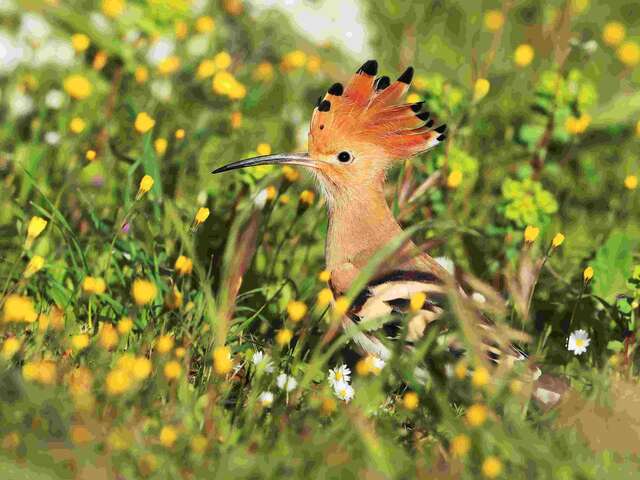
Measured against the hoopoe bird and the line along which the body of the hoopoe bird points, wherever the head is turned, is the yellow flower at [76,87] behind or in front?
in front

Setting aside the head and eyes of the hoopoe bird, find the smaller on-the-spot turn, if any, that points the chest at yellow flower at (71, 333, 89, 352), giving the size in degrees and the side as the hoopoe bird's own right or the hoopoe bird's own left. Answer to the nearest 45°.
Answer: approximately 45° to the hoopoe bird's own left

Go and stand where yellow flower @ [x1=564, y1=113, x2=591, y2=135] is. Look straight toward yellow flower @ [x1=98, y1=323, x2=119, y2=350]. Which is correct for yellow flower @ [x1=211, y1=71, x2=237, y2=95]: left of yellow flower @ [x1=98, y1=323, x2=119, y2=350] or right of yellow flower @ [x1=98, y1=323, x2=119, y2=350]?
right

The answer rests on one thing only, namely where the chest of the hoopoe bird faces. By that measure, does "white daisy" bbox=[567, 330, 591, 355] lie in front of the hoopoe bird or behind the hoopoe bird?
behind

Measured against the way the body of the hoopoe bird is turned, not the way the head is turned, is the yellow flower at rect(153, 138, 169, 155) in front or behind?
in front

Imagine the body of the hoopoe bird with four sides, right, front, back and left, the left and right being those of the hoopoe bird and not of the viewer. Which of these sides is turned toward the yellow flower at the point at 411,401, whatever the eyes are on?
left

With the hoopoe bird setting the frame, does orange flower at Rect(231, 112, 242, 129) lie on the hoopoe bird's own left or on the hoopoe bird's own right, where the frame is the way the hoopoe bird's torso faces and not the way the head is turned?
on the hoopoe bird's own right

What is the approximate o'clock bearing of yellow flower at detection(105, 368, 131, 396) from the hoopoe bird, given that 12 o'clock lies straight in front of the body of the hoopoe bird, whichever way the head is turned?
The yellow flower is roughly at 10 o'clock from the hoopoe bird.

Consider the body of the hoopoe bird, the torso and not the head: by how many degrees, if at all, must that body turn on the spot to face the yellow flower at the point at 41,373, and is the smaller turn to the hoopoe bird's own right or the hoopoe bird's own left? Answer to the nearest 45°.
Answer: approximately 45° to the hoopoe bird's own left

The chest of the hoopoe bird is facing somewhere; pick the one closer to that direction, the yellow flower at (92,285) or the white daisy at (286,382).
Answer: the yellow flower

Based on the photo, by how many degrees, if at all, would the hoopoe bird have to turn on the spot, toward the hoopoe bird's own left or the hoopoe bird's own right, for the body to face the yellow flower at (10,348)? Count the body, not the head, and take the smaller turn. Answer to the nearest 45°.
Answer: approximately 45° to the hoopoe bird's own left

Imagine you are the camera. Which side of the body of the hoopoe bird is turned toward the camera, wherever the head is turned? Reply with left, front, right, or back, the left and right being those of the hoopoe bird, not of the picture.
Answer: left

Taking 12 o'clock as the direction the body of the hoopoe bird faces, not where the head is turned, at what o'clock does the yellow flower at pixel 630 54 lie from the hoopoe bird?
The yellow flower is roughly at 4 o'clock from the hoopoe bird.

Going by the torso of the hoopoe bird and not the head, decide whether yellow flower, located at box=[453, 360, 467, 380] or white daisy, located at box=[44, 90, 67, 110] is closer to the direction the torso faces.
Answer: the white daisy
